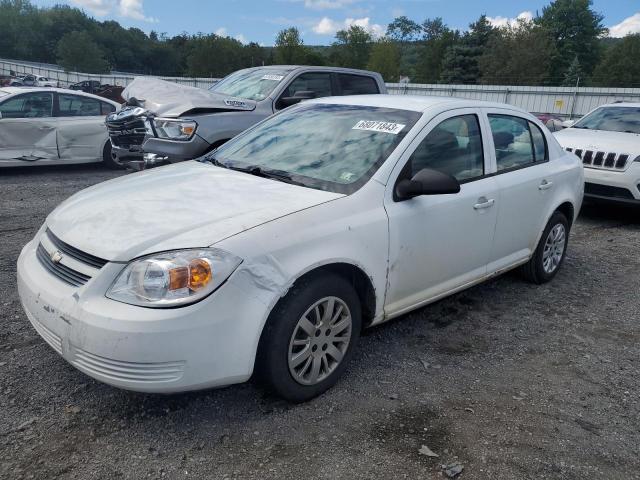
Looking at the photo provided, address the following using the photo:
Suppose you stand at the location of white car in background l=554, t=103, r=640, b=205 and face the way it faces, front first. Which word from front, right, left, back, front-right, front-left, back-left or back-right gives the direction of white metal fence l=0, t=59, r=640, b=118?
back-right

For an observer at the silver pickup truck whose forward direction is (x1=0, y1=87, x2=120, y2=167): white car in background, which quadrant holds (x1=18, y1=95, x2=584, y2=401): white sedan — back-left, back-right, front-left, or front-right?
back-left

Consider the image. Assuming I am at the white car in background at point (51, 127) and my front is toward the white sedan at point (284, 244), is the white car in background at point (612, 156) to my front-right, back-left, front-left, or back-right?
front-left

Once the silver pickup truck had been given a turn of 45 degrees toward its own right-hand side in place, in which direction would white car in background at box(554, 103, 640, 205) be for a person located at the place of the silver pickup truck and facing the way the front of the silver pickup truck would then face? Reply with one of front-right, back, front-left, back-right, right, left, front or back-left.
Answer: back

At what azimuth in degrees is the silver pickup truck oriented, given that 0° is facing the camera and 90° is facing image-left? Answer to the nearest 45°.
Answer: approximately 45°

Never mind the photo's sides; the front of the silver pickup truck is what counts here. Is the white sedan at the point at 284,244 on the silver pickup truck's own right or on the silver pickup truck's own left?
on the silver pickup truck's own left

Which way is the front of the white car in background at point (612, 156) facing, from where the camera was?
facing the viewer and to the left of the viewer

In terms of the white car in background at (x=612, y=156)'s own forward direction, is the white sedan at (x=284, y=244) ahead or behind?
ahead

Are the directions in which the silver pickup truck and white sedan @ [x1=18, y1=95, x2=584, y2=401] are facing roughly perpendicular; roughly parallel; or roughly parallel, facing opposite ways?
roughly parallel

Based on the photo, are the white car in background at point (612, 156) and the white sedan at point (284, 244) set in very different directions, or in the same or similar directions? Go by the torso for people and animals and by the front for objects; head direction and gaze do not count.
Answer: same or similar directions

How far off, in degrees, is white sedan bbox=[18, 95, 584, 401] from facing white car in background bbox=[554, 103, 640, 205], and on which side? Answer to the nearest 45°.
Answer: approximately 180°

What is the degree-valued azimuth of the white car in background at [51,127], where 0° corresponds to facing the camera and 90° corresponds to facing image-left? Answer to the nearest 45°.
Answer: approximately 90°
